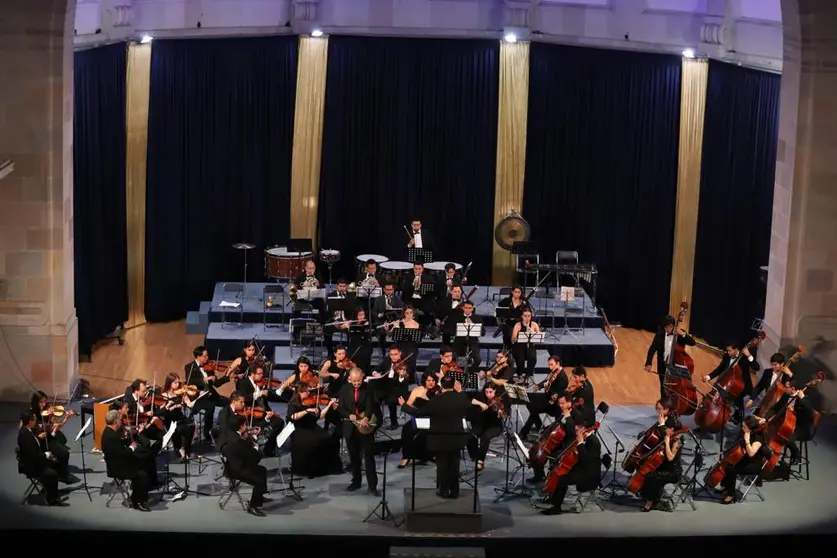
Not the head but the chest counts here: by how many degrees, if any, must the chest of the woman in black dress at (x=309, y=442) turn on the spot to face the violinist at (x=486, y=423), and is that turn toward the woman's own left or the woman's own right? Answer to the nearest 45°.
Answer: approximately 45° to the woman's own left

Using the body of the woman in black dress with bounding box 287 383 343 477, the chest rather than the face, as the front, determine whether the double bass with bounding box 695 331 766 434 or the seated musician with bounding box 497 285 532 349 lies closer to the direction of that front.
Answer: the double bass

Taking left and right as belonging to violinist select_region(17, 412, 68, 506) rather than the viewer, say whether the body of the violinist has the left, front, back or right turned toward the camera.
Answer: right

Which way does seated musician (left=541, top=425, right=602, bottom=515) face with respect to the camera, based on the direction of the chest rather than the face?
to the viewer's left

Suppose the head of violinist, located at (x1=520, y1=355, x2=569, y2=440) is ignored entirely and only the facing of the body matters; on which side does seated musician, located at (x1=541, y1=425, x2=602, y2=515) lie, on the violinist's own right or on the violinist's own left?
on the violinist's own left

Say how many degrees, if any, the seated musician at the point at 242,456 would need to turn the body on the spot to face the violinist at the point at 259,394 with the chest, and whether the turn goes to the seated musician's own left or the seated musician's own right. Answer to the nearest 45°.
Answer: approximately 90° to the seated musician's own left

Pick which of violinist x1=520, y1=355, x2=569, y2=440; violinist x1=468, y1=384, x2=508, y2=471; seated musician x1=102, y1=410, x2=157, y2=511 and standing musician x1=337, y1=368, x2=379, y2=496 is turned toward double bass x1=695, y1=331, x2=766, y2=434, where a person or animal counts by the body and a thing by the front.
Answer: the seated musician

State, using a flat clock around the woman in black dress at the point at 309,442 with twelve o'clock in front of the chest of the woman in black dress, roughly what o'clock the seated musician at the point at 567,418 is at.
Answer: The seated musician is roughly at 11 o'clock from the woman in black dress.

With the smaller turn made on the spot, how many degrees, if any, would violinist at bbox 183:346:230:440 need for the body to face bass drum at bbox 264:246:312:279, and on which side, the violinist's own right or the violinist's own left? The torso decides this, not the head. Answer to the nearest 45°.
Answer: approximately 135° to the violinist's own left

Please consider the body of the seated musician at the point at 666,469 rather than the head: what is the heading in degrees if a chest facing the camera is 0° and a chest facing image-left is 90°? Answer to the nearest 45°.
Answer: approximately 90°

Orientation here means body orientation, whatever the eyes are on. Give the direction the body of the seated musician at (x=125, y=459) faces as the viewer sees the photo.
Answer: to the viewer's right

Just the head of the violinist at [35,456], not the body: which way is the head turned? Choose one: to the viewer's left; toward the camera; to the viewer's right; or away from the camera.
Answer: to the viewer's right

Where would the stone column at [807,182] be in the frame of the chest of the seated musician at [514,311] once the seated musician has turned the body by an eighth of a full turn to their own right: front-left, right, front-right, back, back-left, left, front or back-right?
back-left

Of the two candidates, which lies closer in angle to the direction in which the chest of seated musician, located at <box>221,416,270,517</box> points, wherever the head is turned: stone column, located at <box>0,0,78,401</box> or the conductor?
the conductor

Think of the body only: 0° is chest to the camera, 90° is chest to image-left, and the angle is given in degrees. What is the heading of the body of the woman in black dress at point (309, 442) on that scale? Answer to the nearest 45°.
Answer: approximately 315°
